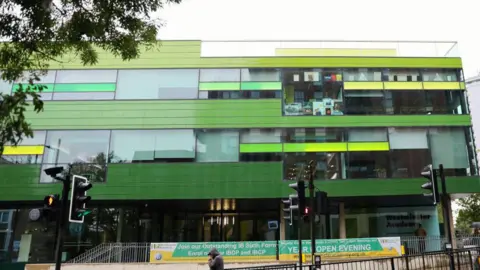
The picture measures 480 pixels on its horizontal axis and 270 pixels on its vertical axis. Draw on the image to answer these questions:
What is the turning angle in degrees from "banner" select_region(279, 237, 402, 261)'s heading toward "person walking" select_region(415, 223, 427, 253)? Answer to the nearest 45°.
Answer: approximately 135° to its left
